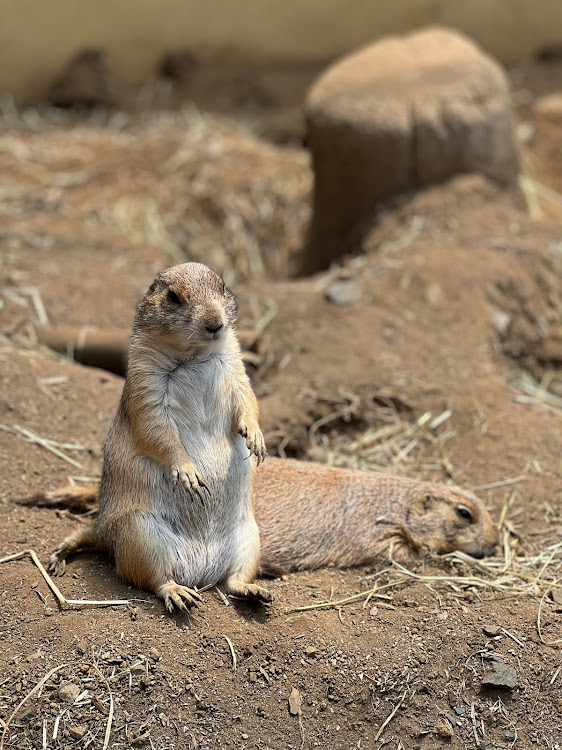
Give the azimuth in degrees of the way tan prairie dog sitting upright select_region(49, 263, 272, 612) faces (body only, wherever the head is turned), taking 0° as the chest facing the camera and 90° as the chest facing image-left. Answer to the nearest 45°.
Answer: approximately 315°

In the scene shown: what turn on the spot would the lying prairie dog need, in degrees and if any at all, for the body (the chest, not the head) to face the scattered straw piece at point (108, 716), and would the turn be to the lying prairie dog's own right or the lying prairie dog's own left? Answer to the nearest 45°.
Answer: approximately 135° to the lying prairie dog's own right

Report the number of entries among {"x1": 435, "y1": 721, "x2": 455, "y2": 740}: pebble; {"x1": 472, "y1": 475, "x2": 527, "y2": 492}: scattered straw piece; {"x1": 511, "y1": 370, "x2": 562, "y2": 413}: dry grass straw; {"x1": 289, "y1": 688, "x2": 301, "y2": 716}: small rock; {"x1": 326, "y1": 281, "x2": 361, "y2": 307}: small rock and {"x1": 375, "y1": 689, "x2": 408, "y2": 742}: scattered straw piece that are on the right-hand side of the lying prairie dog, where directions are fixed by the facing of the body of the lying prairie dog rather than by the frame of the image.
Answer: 3

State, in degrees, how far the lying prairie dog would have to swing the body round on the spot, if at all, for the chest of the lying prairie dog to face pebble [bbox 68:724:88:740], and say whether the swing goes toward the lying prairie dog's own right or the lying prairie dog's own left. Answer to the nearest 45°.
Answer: approximately 135° to the lying prairie dog's own right

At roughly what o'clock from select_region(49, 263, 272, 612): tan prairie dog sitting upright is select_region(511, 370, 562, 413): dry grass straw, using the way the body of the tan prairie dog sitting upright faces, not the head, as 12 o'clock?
The dry grass straw is roughly at 9 o'clock from the tan prairie dog sitting upright.

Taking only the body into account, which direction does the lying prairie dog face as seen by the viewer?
to the viewer's right

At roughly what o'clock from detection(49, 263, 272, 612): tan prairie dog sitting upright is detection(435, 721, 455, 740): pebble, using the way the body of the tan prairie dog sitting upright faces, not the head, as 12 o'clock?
The pebble is roughly at 12 o'clock from the tan prairie dog sitting upright.

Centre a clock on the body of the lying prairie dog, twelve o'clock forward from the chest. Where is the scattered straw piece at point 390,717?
The scattered straw piece is roughly at 3 o'clock from the lying prairie dog.
